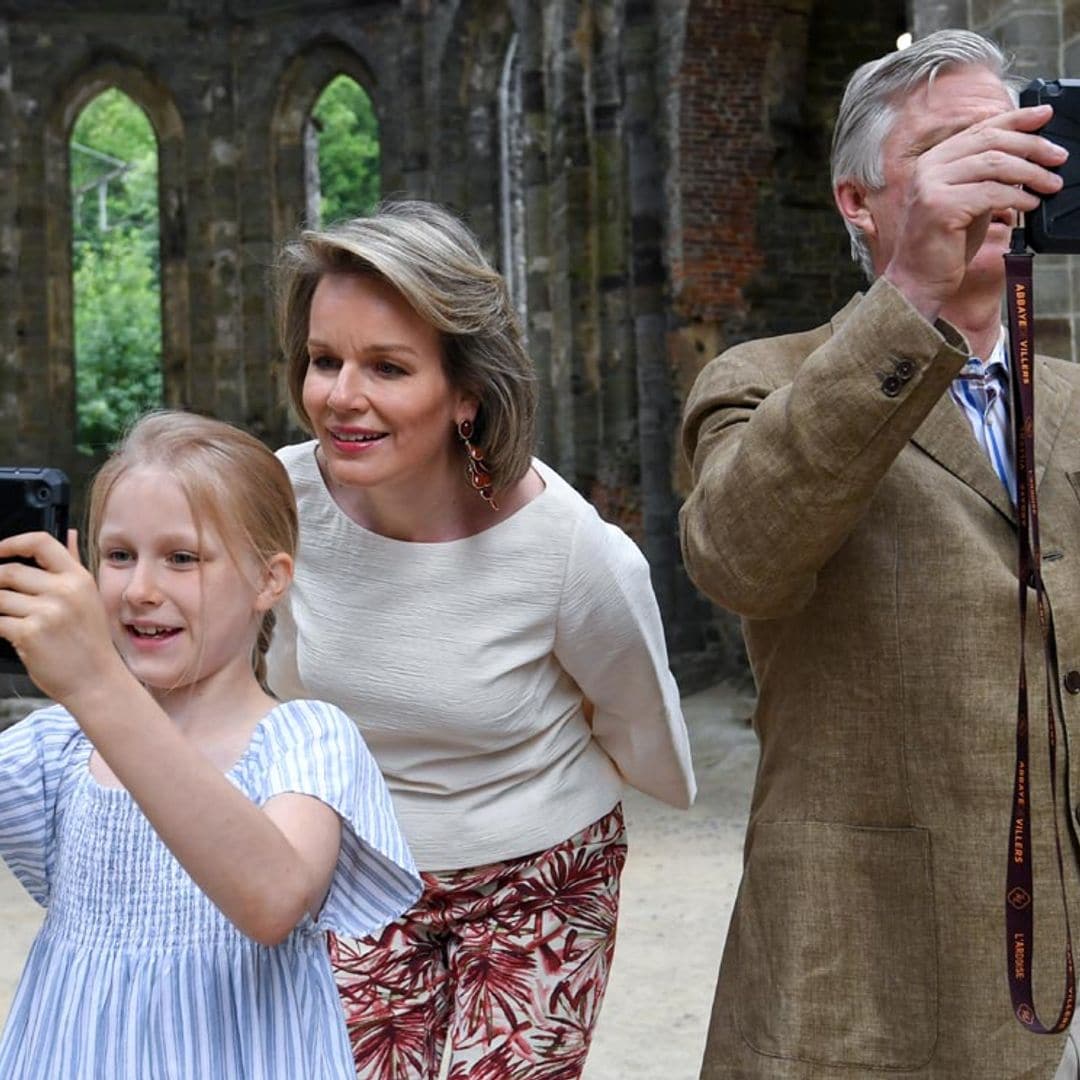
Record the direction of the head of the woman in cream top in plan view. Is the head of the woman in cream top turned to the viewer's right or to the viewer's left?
to the viewer's left

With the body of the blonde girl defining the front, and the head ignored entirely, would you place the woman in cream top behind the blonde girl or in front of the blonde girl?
behind

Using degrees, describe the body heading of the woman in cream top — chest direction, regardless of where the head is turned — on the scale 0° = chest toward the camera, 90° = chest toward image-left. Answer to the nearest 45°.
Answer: approximately 45°

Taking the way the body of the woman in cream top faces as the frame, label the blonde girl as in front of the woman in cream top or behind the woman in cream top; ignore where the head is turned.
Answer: in front

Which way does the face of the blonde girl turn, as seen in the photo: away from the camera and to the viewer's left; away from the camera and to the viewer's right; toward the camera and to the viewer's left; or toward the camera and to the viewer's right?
toward the camera and to the viewer's left

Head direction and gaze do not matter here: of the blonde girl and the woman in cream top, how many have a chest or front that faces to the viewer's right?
0

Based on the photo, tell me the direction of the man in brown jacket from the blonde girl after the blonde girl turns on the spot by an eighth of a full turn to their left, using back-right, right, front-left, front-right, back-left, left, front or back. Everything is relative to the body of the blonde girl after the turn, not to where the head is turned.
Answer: left
